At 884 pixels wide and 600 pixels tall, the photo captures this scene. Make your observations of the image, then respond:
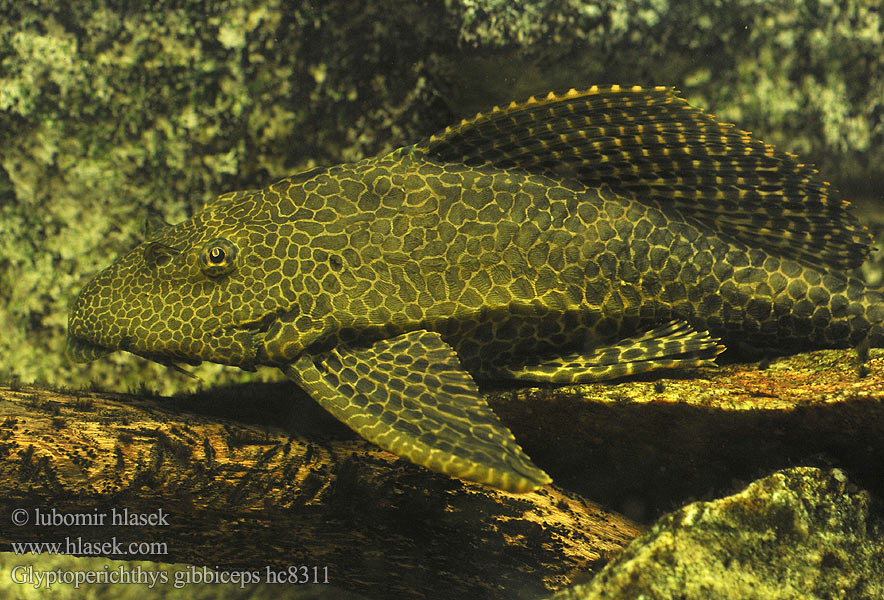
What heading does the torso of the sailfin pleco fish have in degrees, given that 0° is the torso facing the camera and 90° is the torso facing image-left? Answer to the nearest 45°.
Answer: approximately 90°

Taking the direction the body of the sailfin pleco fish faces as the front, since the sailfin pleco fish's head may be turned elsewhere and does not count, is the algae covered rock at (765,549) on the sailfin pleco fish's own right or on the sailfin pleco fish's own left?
on the sailfin pleco fish's own left
